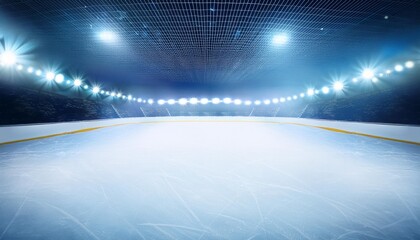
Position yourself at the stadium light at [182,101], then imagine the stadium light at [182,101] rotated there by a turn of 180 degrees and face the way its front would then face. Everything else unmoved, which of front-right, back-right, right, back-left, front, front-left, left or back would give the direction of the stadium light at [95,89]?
back-left

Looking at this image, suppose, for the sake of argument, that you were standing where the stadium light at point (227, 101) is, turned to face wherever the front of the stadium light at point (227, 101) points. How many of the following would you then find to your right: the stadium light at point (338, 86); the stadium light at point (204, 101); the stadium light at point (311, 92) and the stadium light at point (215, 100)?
2

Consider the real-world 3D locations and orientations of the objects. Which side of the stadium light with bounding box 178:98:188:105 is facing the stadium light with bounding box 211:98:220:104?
left

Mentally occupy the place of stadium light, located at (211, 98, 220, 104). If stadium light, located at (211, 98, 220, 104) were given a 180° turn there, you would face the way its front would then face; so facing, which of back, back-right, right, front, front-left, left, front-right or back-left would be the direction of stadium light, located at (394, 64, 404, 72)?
back-right

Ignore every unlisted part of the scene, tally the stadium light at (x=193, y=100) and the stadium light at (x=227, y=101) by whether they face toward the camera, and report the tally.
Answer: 2

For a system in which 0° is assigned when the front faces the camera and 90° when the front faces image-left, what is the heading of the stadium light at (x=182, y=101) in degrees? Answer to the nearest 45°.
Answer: approximately 0°
